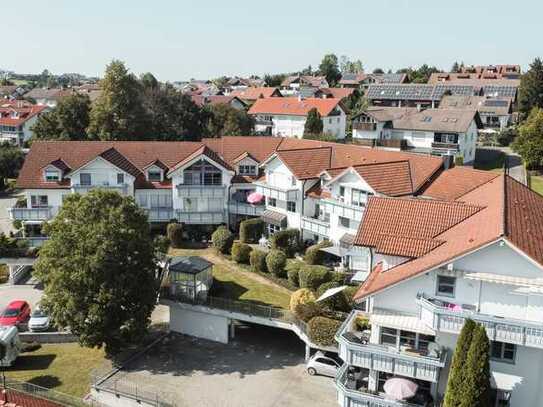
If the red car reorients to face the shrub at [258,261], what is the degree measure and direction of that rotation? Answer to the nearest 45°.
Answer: approximately 135° to its left

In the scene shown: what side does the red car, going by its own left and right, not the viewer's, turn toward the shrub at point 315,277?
left

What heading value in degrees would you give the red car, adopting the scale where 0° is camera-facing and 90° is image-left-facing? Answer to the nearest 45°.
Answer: approximately 45°

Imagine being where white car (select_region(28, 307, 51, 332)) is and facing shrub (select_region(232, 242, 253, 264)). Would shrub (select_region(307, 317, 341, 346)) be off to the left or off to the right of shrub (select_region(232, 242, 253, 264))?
right

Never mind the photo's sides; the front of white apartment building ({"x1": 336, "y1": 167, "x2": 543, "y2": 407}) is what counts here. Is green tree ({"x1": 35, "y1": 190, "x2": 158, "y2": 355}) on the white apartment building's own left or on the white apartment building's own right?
on the white apartment building's own right

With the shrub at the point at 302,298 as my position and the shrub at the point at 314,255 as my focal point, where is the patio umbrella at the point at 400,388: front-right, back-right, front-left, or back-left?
back-right
